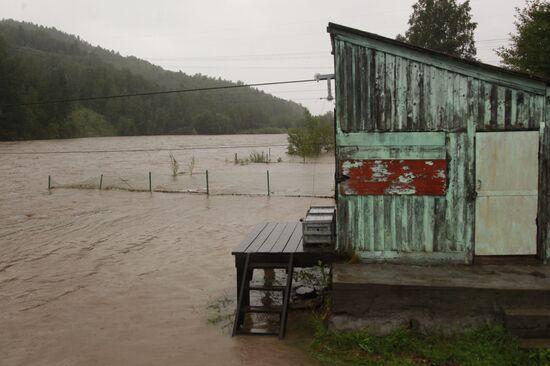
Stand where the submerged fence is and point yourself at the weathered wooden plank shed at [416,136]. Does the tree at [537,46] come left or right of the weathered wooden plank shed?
left

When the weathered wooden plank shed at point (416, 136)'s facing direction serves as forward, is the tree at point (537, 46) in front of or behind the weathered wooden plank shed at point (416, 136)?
behind

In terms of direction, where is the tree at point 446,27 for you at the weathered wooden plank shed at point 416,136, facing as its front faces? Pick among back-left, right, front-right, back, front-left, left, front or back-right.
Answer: back

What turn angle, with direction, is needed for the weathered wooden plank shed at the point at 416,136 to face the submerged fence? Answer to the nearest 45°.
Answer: approximately 135° to its right

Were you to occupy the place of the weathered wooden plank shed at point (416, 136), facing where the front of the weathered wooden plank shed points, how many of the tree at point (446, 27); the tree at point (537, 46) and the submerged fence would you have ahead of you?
0

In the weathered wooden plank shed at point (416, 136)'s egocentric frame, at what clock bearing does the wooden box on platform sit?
The wooden box on platform is roughly at 3 o'clock from the weathered wooden plank shed.

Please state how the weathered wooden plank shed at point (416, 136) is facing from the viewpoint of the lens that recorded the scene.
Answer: facing the viewer
